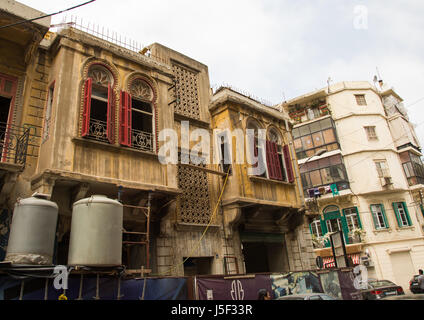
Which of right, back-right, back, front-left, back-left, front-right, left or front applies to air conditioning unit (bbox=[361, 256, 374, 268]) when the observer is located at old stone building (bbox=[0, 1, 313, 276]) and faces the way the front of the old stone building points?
left

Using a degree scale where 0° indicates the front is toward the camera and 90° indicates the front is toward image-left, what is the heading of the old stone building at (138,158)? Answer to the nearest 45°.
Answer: approximately 315°

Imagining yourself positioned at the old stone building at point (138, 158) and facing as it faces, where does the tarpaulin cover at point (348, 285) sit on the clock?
The tarpaulin cover is roughly at 10 o'clock from the old stone building.

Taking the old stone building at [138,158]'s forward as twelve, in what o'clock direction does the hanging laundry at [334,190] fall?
The hanging laundry is roughly at 9 o'clock from the old stone building.

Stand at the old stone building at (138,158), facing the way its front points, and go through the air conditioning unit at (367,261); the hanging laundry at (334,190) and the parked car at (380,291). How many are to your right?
0

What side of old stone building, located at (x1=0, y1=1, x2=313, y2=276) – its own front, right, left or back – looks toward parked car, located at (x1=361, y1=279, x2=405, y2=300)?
left

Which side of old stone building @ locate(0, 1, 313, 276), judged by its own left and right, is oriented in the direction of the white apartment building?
left

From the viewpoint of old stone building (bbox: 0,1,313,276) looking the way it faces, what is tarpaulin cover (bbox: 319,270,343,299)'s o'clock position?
The tarpaulin cover is roughly at 10 o'clock from the old stone building.
